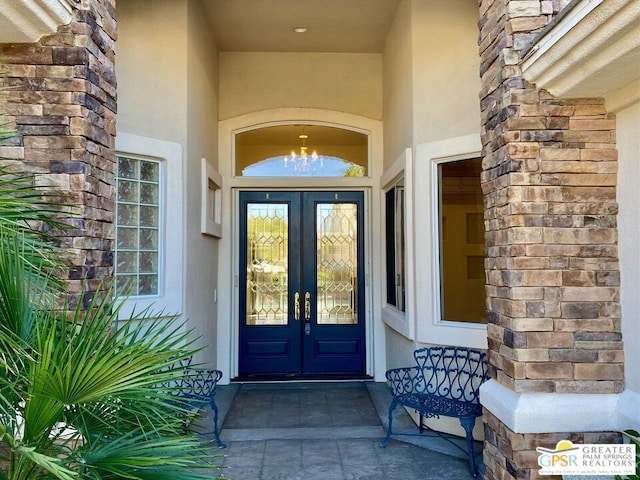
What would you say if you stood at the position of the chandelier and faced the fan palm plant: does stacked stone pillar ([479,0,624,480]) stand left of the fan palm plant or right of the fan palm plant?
left

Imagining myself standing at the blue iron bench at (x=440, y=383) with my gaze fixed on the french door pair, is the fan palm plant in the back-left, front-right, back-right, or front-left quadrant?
back-left

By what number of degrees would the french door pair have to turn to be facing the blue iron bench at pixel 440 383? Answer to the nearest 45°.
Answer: approximately 45° to its left

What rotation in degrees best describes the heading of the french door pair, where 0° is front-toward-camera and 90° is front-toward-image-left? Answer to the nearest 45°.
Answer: approximately 0°

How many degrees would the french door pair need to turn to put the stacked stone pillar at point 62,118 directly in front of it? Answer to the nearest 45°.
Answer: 0° — it already faces it
